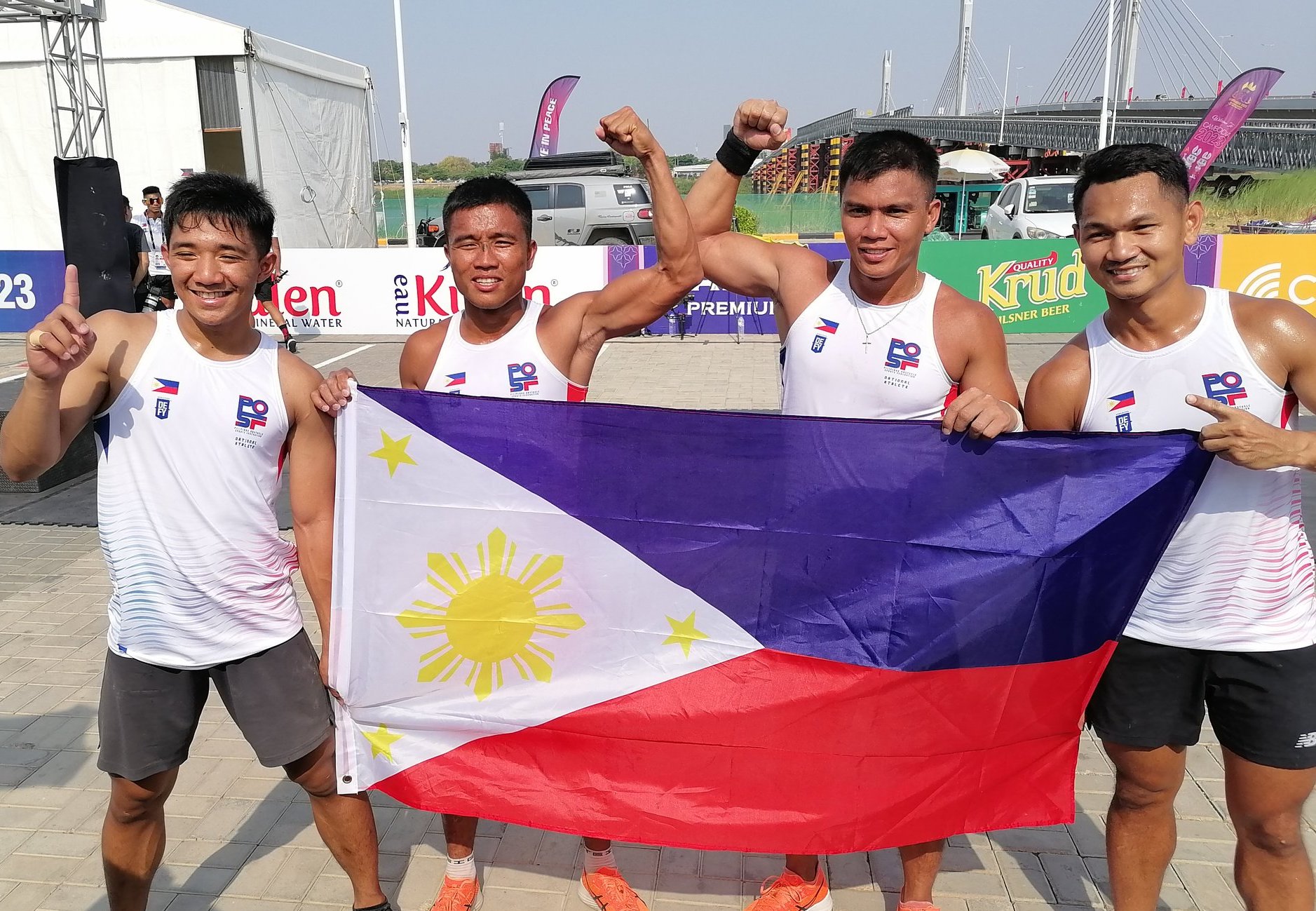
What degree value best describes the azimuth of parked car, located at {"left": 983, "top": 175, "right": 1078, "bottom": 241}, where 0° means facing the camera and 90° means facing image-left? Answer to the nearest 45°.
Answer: approximately 315°

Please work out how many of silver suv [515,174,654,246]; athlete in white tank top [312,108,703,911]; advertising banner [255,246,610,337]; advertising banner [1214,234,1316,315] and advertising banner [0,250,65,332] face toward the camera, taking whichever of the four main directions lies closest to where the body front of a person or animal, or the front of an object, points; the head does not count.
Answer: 4

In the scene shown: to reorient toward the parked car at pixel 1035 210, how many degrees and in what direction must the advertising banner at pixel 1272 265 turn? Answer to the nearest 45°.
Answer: approximately 135° to its right

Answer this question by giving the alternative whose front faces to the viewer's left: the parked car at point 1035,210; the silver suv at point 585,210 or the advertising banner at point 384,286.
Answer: the silver suv

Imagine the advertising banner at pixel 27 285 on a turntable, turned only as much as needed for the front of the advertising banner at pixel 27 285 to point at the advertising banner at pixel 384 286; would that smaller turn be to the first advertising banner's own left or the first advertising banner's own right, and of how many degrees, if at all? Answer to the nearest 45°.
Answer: approximately 45° to the first advertising banner's own left

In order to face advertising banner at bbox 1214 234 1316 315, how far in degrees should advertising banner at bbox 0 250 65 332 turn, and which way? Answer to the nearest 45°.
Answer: approximately 45° to its left

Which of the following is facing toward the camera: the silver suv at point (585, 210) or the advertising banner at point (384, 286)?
the advertising banner

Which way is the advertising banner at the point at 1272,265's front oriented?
toward the camera

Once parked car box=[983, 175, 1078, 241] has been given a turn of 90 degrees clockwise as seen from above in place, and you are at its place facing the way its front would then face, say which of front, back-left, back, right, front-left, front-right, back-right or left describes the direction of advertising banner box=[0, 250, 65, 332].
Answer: front

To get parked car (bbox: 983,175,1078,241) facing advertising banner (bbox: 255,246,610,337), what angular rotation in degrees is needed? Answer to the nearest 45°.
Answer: approximately 90° to its right

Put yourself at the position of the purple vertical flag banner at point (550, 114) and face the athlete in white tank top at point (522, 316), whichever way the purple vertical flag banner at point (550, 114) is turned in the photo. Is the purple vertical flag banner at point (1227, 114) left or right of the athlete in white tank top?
left

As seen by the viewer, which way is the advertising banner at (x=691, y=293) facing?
toward the camera

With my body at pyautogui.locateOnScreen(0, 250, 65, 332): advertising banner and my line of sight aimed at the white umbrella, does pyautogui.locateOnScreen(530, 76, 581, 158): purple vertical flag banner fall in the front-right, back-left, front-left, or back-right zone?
front-left

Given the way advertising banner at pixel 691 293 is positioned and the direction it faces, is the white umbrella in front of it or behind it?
behind

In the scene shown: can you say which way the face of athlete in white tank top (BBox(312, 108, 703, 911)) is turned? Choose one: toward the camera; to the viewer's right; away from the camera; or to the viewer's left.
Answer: toward the camera

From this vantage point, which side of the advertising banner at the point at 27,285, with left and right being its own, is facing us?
front
